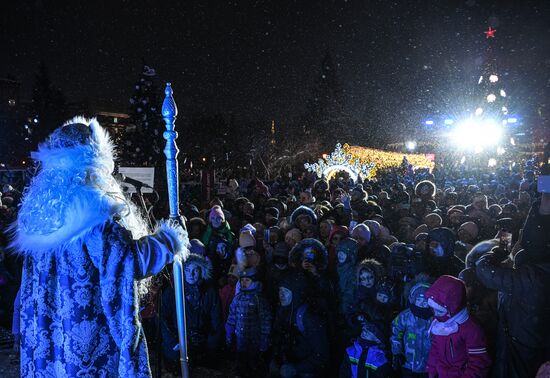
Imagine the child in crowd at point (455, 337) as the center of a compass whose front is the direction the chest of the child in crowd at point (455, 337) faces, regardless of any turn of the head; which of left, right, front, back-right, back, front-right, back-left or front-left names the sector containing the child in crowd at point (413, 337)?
right

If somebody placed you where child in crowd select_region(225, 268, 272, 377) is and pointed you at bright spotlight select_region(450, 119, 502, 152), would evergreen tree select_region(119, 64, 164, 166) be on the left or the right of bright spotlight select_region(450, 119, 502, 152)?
left

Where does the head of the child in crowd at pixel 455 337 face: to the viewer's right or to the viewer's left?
to the viewer's left

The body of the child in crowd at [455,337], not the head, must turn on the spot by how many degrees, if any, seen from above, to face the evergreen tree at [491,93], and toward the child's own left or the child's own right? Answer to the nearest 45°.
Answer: approximately 135° to the child's own right

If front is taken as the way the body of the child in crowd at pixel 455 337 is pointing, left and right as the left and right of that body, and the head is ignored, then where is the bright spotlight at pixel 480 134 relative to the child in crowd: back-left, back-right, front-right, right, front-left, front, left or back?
back-right

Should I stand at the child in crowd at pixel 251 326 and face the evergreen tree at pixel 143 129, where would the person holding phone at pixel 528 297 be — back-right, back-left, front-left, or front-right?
back-right

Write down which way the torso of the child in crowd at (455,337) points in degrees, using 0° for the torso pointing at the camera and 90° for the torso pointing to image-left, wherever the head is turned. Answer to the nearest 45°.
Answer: approximately 45°

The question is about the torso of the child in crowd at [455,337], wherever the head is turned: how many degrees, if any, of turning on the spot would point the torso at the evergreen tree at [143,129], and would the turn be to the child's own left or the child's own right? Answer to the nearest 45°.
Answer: approximately 90° to the child's own right
